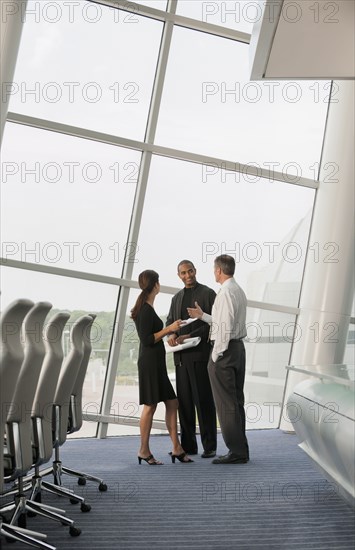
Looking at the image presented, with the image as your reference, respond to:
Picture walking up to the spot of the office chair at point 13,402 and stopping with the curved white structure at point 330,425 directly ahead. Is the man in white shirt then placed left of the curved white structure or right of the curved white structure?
left

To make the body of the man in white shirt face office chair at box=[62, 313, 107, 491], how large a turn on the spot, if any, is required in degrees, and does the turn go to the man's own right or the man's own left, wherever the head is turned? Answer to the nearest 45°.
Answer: approximately 90° to the man's own left

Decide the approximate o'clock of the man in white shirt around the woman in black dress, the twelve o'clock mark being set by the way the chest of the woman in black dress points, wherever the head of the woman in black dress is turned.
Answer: The man in white shirt is roughly at 12 o'clock from the woman in black dress.

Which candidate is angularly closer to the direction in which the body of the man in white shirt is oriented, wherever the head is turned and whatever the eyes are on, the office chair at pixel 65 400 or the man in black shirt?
the man in black shirt

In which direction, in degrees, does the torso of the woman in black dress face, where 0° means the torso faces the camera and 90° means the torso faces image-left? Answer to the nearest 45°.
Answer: approximately 270°

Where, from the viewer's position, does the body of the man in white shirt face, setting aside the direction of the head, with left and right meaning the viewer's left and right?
facing away from the viewer and to the left of the viewer

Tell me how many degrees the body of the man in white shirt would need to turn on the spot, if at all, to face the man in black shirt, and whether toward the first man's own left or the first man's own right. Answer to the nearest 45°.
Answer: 0° — they already face them

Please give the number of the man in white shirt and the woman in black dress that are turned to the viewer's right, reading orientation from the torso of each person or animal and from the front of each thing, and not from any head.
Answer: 1
